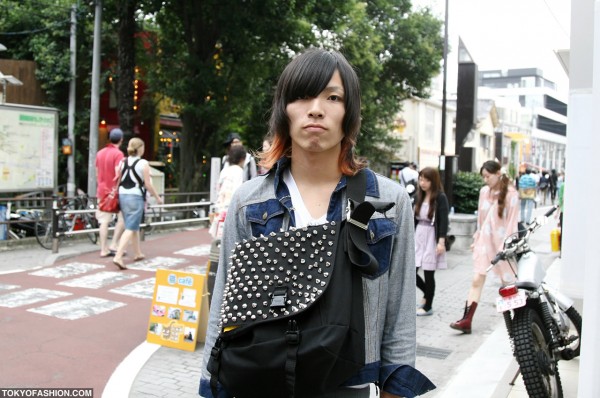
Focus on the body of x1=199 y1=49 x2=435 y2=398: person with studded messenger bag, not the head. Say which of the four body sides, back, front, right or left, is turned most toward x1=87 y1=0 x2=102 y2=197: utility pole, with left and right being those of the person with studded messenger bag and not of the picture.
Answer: back

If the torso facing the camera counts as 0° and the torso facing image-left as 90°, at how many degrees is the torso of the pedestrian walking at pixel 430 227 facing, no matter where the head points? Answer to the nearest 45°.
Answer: approximately 45°

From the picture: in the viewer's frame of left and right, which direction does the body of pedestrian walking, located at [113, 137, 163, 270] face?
facing away from the viewer and to the right of the viewer

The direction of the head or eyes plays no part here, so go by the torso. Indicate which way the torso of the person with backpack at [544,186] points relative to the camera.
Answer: away from the camera

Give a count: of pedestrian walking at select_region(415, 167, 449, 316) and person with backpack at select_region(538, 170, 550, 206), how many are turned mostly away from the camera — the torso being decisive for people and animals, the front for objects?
1
